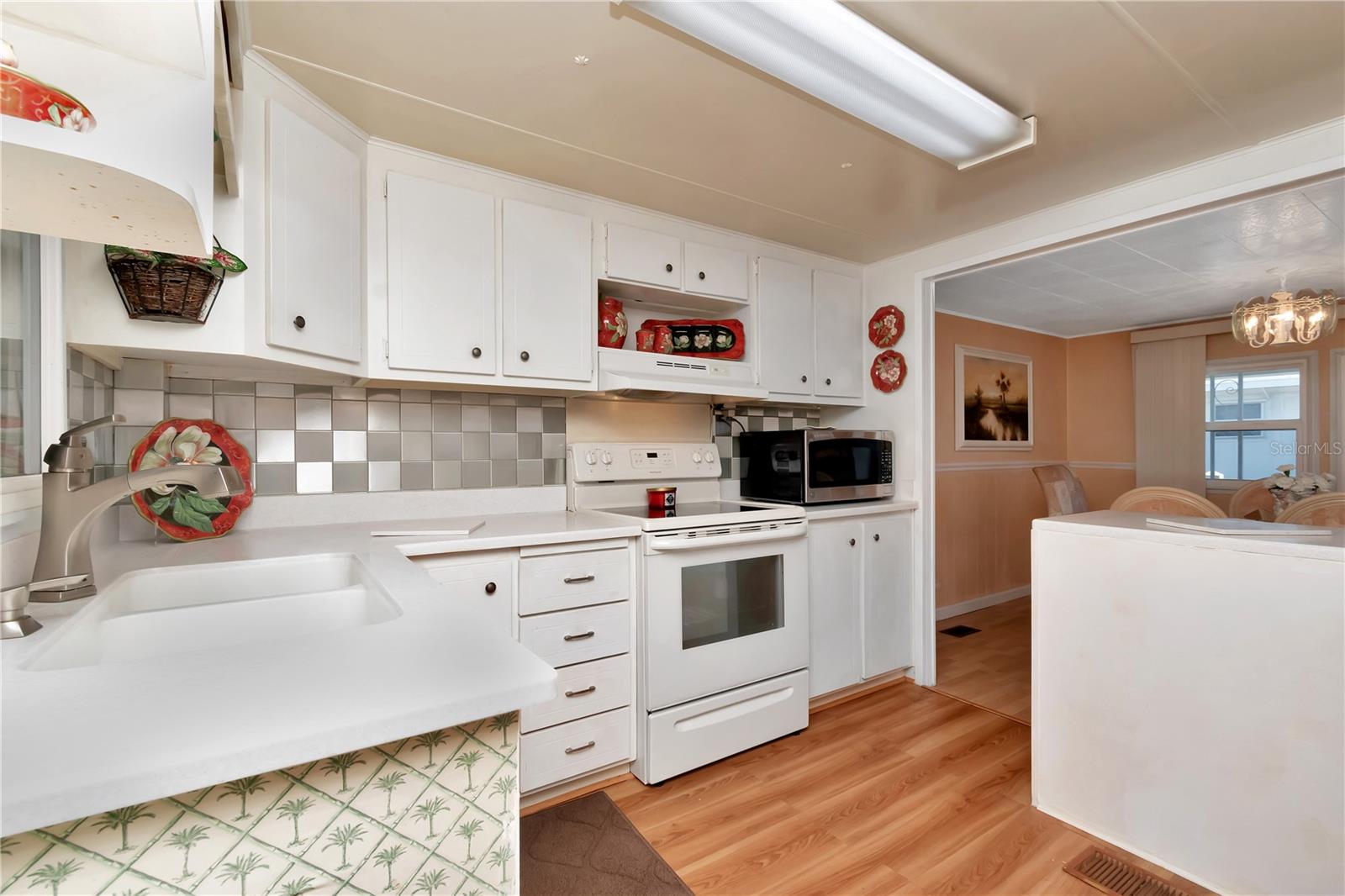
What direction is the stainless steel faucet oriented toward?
to the viewer's right

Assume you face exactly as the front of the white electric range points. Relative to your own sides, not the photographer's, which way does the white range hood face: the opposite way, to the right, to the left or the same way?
the same way

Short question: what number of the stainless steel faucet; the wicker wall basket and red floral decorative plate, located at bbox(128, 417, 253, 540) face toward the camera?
2

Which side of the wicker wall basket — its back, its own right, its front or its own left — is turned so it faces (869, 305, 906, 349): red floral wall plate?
left

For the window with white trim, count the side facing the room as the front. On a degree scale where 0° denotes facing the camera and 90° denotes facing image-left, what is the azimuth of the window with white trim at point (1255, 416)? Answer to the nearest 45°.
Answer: approximately 45°

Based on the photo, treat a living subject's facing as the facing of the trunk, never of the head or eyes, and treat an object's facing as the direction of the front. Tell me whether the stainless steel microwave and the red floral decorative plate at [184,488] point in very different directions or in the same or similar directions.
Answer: same or similar directions

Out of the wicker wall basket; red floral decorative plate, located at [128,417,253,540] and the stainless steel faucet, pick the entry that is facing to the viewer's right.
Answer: the stainless steel faucet

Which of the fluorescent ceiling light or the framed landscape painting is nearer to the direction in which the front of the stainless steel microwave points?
the fluorescent ceiling light

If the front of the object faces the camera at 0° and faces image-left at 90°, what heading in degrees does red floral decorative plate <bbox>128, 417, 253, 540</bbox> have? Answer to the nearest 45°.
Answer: approximately 0°

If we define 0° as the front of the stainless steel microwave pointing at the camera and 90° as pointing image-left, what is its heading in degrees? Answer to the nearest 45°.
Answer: approximately 315°

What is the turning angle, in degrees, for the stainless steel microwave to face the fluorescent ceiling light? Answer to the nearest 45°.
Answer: approximately 45° to its right

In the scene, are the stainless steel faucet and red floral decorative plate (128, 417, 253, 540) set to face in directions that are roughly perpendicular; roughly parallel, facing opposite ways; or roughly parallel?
roughly perpendicular

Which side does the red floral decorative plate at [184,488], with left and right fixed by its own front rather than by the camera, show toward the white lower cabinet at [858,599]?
left

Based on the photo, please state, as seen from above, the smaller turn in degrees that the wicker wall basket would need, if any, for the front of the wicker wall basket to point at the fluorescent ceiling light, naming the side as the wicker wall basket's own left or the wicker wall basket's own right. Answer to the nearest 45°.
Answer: approximately 45° to the wicker wall basket's own left
